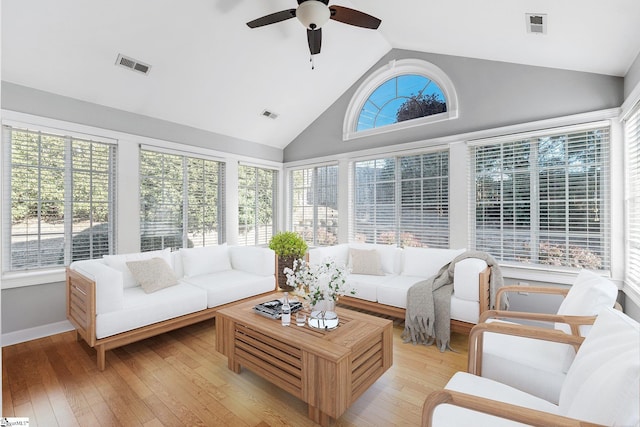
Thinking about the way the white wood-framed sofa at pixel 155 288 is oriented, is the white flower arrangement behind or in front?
in front

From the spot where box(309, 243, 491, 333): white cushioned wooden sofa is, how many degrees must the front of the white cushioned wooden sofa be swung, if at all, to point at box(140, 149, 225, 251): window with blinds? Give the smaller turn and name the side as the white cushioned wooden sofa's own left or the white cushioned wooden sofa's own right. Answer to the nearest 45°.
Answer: approximately 45° to the white cushioned wooden sofa's own right

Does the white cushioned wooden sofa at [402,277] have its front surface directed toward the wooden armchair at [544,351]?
no

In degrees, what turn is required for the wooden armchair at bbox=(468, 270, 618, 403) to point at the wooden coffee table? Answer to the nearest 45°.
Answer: approximately 45° to its left

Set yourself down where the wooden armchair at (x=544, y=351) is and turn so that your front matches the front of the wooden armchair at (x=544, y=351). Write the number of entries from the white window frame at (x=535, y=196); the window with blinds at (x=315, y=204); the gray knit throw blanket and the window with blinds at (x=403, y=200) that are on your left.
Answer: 0

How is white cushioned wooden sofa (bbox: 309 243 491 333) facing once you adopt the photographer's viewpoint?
facing the viewer and to the left of the viewer

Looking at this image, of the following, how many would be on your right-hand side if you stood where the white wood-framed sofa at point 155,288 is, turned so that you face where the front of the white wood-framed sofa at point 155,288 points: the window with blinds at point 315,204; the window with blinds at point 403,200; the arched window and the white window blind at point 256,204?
0

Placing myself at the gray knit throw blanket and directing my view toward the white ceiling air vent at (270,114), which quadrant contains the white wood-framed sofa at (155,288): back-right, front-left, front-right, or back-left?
front-left

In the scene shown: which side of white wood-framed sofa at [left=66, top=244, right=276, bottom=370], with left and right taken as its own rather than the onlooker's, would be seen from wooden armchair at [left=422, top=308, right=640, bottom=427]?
front

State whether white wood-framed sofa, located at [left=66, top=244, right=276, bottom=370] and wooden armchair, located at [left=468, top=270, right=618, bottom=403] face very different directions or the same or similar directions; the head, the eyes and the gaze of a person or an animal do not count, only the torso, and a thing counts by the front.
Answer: very different directions

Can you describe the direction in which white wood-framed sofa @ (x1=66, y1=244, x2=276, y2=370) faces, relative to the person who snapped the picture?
facing the viewer and to the right of the viewer

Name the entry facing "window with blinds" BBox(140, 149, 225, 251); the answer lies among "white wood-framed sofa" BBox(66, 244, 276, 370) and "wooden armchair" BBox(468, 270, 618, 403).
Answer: the wooden armchair

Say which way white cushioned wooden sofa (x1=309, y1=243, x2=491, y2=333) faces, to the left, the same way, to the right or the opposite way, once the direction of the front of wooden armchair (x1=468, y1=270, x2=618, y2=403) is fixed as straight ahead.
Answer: to the left

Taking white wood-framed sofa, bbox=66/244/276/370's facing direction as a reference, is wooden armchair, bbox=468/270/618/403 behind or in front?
in front

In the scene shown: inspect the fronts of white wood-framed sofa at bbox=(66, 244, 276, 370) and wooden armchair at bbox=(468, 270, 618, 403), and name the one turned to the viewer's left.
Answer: the wooden armchair

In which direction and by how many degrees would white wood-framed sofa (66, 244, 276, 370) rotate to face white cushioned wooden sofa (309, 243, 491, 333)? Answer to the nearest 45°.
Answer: approximately 45° to its left

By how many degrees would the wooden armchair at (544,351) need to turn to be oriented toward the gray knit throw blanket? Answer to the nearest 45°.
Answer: approximately 45° to its right

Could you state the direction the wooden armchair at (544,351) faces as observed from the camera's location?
facing to the left of the viewer

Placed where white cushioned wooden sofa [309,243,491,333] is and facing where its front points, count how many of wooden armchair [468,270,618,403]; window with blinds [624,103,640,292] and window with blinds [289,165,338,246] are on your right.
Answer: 1

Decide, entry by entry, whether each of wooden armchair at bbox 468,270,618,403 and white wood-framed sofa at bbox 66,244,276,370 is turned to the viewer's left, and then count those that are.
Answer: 1
